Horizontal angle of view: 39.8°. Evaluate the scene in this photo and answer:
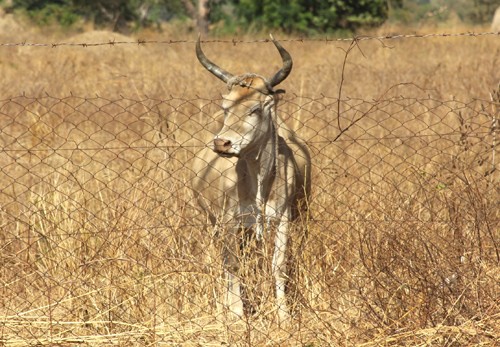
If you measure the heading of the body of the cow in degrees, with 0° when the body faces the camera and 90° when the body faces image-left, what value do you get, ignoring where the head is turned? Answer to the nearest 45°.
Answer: approximately 0°
